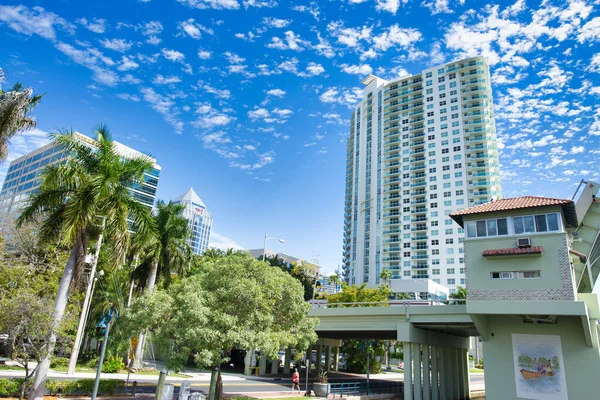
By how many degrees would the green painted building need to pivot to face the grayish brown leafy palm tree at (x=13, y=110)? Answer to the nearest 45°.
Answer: approximately 45° to its right

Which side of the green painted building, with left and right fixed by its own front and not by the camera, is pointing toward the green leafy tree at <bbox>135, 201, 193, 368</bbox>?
right

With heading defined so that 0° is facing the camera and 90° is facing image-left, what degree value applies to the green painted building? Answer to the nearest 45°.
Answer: approximately 0°

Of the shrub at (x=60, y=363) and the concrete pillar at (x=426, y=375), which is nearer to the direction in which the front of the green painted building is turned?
the shrub

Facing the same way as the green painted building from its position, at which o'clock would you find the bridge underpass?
The bridge underpass is roughly at 4 o'clock from the green painted building.

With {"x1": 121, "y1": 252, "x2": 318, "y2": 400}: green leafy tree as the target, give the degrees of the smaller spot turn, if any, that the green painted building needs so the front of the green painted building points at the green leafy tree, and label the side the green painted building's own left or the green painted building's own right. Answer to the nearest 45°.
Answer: approximately 45° to the green painted building's own right

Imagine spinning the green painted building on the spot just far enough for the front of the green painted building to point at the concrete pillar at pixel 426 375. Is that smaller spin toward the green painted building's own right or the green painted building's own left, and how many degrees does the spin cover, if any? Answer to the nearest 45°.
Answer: approximately 135° to the green painted building's own right

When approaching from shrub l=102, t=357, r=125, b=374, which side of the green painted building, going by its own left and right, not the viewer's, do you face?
right

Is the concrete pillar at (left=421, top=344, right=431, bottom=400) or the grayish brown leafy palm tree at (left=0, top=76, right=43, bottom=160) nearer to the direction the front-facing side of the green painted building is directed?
the grayish brown leafy palm tree
